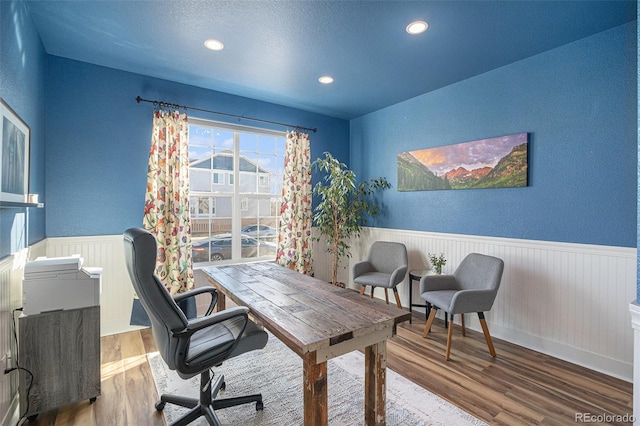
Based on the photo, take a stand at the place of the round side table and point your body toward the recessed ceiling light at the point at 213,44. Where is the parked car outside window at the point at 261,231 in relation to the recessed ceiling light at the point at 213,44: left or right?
right

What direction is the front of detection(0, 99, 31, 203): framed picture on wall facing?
to the viewer's right

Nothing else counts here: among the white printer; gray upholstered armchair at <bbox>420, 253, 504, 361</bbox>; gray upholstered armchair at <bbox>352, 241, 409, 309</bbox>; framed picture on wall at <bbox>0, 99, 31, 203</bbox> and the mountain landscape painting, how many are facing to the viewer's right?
2

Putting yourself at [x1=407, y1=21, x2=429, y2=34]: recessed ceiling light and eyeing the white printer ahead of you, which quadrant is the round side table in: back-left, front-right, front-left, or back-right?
back-right

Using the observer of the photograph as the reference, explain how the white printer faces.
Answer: facing to the right of the viewer

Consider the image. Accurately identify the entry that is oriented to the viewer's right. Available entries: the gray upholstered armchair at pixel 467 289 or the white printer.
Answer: the white printer
